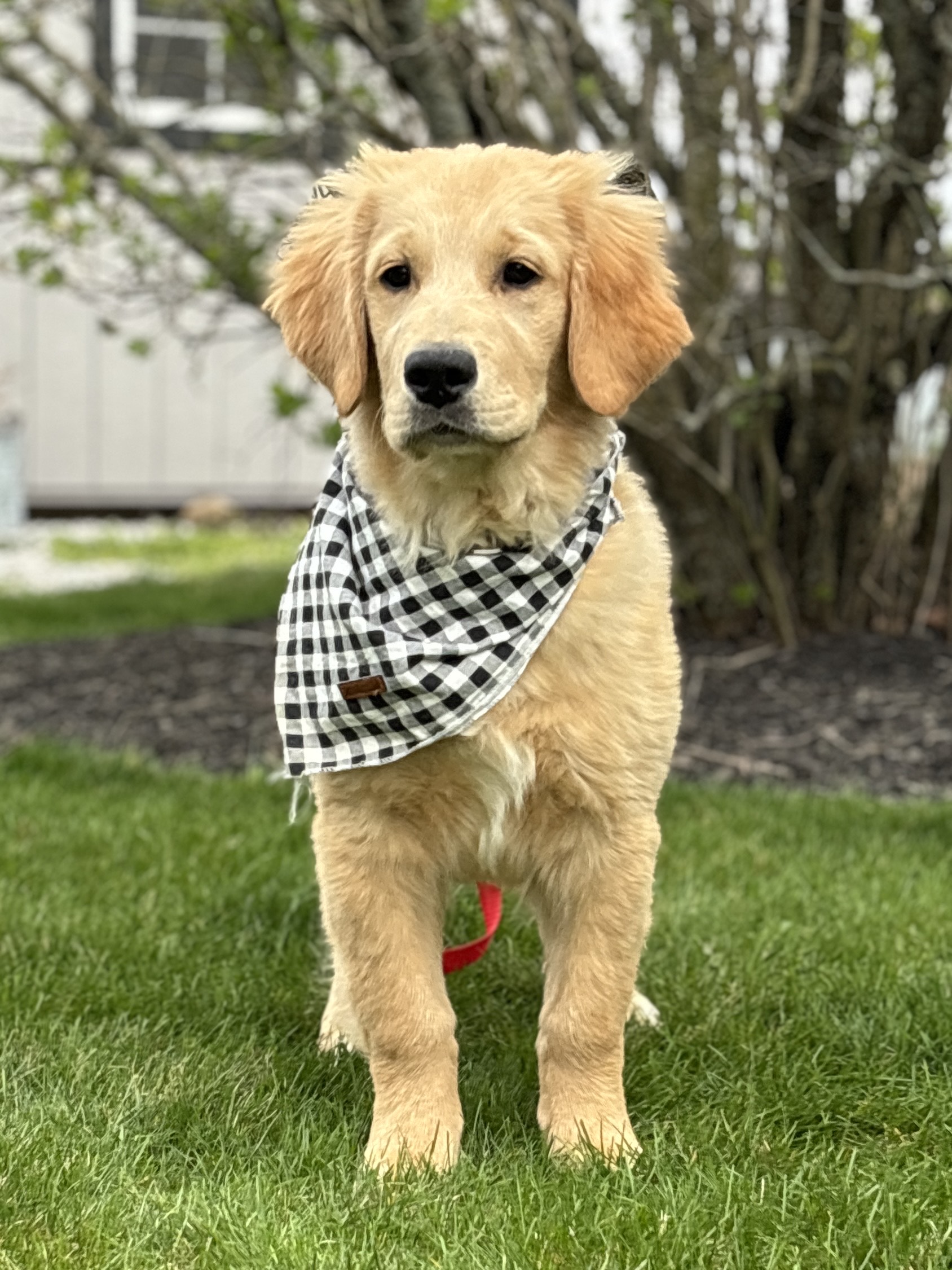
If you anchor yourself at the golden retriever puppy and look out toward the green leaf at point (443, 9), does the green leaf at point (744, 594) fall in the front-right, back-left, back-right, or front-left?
front-right

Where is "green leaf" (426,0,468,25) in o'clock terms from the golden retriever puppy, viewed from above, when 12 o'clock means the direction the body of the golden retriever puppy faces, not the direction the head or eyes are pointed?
The green leaf is roughly at 6 o'clock from the golden retriever puppy.

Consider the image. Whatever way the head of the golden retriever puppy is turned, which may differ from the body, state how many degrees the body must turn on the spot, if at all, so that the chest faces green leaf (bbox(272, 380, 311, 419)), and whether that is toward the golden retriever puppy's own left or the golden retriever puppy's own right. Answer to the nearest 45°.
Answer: approximately 180°

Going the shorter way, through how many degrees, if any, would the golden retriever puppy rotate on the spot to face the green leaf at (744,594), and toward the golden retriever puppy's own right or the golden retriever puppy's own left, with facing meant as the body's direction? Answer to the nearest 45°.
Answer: approximately 180°

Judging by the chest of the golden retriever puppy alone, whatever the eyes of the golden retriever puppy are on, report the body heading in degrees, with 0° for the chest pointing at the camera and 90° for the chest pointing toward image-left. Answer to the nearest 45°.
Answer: approximately 0°
